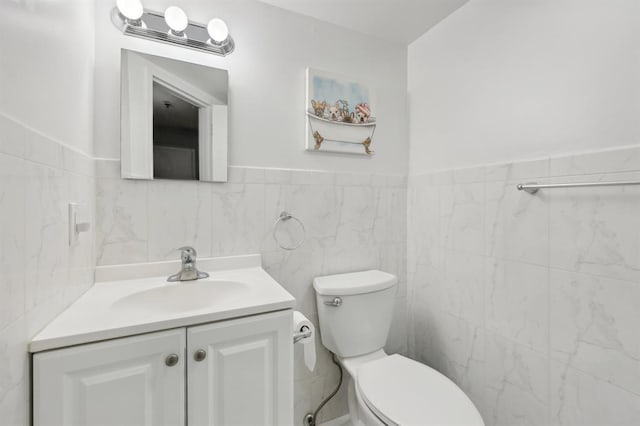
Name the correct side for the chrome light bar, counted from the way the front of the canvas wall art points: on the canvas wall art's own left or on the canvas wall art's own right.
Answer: on the canvas wall art's own right

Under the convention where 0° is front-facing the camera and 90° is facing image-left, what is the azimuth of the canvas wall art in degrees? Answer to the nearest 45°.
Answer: approximately 315°

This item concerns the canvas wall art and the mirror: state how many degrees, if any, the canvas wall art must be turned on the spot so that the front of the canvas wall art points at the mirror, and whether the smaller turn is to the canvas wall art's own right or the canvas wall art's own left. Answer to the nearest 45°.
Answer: approximately 90° to the canvas wall art's own right

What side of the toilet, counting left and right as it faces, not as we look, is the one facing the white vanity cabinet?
right

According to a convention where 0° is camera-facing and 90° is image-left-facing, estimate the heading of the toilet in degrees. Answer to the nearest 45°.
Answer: approximately 315°
